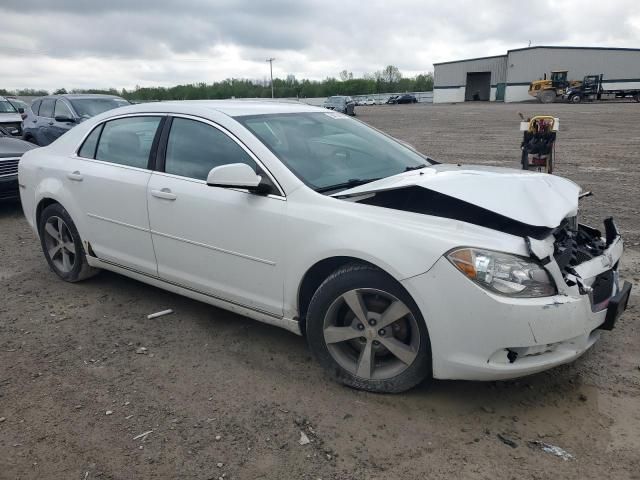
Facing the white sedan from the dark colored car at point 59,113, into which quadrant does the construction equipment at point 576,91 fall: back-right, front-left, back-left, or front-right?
back-left

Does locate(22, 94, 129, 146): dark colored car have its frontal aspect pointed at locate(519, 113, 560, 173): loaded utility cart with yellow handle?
yes

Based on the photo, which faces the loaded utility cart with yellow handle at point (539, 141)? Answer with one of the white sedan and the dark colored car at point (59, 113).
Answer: the dark colored car

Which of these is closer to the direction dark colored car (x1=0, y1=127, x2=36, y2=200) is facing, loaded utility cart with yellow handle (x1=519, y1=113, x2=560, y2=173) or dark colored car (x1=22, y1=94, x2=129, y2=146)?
the loaded utility cart with yellow handle

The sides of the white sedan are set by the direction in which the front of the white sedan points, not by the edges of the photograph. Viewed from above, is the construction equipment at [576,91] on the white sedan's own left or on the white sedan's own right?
on the white sedan's own left

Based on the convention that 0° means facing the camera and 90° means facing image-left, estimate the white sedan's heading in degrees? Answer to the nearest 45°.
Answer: approximately 315°

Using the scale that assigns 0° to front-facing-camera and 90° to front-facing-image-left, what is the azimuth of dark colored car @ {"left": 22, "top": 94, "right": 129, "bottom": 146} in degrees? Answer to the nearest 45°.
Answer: approximately 315°

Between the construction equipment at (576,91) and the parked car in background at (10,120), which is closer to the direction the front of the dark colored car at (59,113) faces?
the construction equipment

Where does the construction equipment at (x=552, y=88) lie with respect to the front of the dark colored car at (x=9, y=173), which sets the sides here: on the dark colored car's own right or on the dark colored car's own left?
on the dark colored car's own left

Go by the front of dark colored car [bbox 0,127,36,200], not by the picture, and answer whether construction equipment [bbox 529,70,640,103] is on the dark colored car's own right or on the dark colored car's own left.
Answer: on the dark colored car's own left

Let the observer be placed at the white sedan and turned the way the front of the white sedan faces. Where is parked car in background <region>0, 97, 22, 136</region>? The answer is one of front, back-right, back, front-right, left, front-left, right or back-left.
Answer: back

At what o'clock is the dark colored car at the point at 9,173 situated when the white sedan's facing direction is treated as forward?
The dark colored car is roughly at 6 o'clock from the white sedan.

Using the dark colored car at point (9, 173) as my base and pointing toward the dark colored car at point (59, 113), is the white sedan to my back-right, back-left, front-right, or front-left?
back-right

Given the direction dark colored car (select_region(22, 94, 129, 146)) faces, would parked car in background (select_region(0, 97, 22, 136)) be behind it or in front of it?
behind
